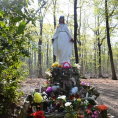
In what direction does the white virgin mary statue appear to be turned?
toward the camera

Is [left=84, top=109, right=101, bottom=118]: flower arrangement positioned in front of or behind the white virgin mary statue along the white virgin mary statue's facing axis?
in front
